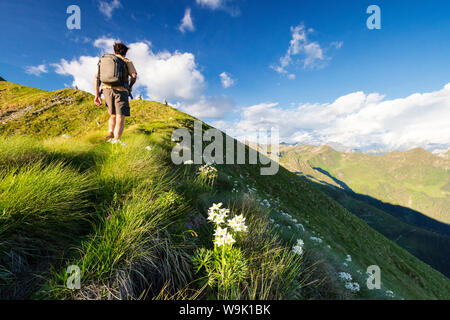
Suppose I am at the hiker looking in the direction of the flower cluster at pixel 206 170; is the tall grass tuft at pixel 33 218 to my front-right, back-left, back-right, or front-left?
front-right

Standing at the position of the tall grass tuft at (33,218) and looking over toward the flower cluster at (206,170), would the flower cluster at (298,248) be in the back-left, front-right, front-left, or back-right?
front-right

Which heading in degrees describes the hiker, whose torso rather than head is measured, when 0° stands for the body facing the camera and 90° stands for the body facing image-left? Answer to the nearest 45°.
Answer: approximately 225°

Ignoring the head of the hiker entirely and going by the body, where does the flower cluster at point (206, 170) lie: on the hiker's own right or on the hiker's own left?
on the hiker's own right

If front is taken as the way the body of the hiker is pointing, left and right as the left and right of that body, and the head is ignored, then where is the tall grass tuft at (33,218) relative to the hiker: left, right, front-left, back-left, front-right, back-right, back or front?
back-right

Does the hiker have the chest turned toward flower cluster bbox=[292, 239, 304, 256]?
no
